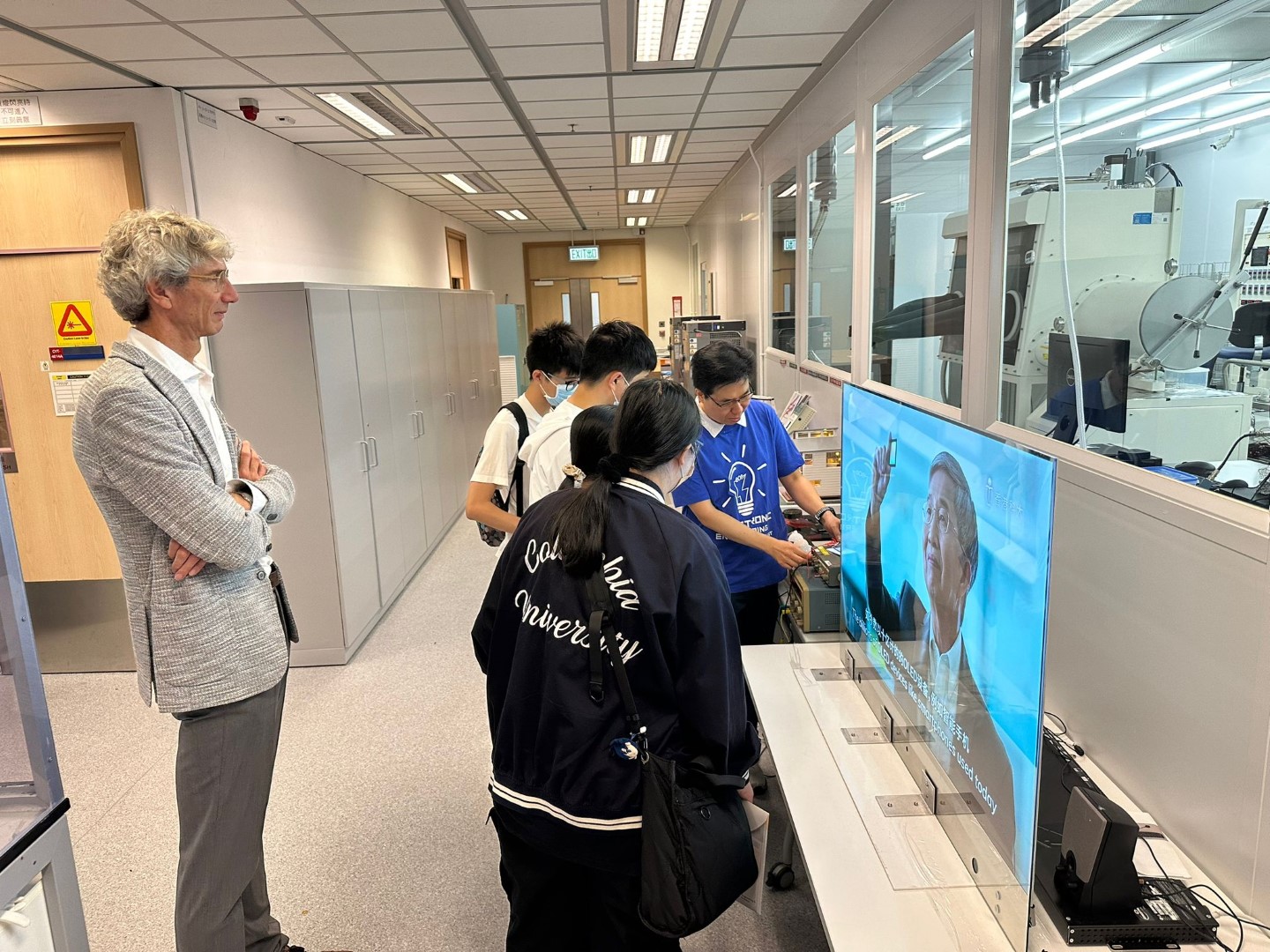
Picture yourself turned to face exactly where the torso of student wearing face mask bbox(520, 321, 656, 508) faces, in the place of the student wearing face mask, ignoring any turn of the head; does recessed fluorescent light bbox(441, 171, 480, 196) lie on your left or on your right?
on your left

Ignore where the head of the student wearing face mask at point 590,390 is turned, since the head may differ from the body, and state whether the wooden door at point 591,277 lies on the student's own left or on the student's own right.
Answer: on the student's own left

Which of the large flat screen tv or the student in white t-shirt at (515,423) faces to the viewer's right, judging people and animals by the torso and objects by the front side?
the student in white t-shirt

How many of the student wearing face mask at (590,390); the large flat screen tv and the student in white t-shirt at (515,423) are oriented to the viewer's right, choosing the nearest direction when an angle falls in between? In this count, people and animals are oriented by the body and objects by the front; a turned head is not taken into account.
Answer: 2

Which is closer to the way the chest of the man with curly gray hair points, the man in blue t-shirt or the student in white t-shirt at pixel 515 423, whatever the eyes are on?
the man in blue t-shirt

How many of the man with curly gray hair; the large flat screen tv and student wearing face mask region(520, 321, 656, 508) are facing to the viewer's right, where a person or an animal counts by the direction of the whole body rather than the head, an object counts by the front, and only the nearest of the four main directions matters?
2

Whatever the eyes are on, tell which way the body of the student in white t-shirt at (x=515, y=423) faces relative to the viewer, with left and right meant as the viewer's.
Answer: facing to the right of the viewer

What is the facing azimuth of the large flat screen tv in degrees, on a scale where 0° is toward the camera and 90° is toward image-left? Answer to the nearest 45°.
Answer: approximately 45°

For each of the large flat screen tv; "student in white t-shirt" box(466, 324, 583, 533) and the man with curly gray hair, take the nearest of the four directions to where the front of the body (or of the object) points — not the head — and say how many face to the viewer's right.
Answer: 2

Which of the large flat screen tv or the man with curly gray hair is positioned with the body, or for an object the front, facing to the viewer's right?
the man with curly gray hair

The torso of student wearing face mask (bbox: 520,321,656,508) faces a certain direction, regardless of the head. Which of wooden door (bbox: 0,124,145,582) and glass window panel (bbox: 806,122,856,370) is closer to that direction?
the glass window panel

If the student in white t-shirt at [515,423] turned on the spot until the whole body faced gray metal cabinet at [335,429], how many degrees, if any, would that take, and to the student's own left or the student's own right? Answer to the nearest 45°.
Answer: approximately 135° to the student's own left

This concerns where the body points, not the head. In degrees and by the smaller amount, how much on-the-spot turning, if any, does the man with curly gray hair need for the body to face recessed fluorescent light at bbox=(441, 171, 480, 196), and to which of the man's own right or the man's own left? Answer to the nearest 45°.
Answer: approximately 45° to the man's own left

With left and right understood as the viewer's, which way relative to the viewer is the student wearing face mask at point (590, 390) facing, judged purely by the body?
facing to the right of the viewer

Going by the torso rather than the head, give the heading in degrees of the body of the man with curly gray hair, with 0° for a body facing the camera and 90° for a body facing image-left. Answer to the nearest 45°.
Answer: approximately 270°
